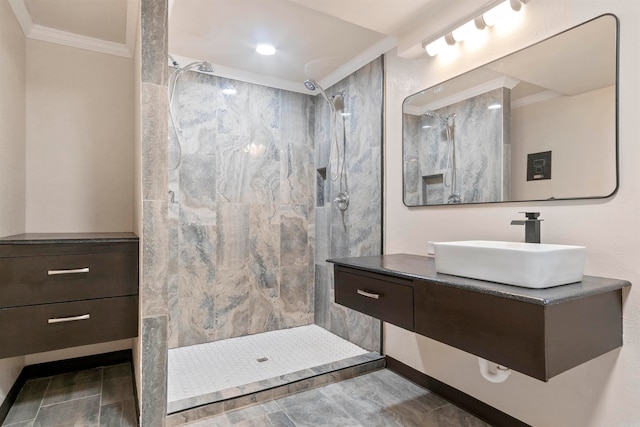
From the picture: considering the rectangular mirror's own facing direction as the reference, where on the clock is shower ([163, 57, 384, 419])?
The shower is roughly at 2 o'clock from the rectangular mirror.

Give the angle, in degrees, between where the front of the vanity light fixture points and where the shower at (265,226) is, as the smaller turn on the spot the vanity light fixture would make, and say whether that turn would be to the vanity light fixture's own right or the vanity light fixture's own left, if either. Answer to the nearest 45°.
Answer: approximately 45° to the vanity light fixture's own right

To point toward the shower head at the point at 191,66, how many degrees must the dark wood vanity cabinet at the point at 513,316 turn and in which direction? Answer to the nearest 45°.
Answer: approximately 45° to its right

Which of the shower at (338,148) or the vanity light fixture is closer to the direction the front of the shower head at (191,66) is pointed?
the shower

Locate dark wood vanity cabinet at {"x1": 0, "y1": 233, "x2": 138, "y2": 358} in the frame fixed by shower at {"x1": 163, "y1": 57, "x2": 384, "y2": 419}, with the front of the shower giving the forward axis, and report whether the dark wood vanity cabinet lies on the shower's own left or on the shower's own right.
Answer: on the shower's own right

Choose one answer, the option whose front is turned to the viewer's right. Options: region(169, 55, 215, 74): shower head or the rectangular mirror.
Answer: the shower head

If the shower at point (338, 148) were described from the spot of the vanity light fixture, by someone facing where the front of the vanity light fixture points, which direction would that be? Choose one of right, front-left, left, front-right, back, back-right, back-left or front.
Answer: right
